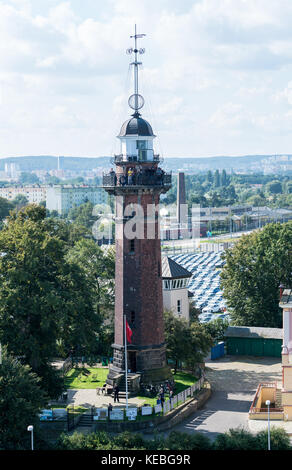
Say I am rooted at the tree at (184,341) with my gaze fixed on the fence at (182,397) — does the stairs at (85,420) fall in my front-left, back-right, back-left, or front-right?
front-right

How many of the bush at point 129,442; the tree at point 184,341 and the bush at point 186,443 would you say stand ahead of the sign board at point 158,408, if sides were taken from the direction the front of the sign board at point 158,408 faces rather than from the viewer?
2

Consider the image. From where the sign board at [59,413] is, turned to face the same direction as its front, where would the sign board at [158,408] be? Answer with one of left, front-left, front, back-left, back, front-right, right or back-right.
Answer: left

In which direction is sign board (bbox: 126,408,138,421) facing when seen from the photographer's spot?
facing the viewer

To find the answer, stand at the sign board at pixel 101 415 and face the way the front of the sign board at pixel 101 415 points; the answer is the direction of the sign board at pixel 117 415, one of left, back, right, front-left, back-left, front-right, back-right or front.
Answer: left

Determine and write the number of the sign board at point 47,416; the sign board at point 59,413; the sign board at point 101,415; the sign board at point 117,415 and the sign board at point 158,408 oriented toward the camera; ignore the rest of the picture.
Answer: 5

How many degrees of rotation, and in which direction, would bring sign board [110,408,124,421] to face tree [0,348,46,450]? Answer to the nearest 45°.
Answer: approximately 45° to its right

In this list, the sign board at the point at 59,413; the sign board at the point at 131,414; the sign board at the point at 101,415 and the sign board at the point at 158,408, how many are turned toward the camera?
4

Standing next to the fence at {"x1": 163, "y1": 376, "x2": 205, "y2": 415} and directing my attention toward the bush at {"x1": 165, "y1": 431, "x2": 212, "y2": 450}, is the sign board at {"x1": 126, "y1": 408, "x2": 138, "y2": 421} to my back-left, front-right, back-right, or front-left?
front-right

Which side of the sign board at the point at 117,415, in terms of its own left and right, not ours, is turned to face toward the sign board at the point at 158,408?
left

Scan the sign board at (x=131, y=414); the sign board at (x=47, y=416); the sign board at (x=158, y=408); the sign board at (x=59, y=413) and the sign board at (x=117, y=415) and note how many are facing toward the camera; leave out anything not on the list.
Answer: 5

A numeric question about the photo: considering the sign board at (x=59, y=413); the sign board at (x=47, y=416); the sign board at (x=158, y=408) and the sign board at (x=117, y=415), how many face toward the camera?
4

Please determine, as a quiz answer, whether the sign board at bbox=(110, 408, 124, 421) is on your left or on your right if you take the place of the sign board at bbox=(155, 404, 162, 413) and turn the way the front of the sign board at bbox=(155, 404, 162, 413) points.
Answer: on your right

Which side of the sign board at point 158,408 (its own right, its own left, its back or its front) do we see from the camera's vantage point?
front

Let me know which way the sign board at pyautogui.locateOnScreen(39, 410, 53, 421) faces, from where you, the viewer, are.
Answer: facing the viewer

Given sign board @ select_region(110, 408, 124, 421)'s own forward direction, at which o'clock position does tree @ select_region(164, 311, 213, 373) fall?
The tree is roughly at 7 o'clock from the sign board.
